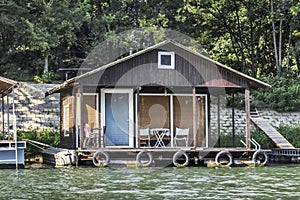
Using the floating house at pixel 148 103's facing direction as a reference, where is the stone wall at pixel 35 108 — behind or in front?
behind

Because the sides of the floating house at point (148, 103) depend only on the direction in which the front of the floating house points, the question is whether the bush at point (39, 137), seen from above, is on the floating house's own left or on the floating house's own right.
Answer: on the floating house's own right

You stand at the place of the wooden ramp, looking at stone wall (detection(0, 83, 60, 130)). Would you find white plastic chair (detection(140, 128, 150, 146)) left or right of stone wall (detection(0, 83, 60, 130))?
left

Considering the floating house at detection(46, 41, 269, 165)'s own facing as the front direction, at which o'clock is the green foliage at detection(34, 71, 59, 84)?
The green foliage is roughly at 5 o'clock from the floating house.

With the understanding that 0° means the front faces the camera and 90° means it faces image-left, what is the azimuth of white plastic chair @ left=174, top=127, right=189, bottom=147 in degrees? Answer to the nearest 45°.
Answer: approximately 45°

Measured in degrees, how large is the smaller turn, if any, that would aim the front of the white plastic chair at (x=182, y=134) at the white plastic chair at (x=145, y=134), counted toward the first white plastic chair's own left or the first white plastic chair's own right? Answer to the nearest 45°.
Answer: approximately 45° to the first white plastic chair's own right

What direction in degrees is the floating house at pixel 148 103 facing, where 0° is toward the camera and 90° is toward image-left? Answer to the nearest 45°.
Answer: approximately 0°

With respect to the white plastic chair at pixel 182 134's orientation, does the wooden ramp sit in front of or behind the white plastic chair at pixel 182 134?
behind

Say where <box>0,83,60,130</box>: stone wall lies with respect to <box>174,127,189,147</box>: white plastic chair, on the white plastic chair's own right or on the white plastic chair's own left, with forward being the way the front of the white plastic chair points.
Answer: on the white plastic chair's own right

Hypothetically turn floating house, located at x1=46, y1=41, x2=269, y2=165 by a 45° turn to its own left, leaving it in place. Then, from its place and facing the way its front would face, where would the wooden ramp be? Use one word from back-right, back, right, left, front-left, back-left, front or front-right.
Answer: left

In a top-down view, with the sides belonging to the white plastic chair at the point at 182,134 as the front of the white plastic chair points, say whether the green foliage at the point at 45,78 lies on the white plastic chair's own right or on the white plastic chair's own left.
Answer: on the white plastic chair's own right

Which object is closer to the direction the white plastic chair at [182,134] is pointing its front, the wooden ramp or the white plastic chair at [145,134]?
the white plastic chair
